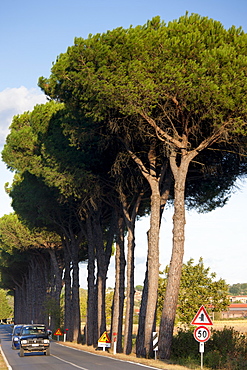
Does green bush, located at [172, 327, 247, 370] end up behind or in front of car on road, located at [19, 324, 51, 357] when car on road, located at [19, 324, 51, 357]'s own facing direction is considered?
in front

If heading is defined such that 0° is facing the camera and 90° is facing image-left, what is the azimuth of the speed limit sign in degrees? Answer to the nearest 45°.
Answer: approximately 0°

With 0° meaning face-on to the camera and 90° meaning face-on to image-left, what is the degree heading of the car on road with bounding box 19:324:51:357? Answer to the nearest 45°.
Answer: approximately 0°

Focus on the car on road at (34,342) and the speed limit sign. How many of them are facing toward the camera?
2

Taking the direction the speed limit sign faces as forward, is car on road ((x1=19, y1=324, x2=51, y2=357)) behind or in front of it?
behind

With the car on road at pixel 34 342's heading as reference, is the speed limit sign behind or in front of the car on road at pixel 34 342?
in front
